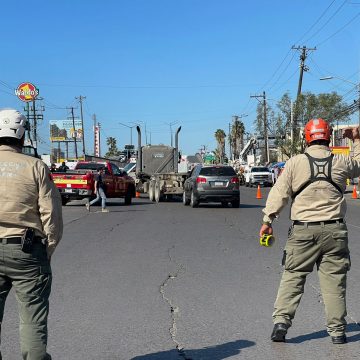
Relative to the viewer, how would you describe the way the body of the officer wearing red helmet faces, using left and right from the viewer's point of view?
facing away from the viewer

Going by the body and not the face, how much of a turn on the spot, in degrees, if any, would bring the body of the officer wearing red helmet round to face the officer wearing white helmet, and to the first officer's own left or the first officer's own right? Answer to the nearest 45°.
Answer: approximately 135° to the first officer's own left

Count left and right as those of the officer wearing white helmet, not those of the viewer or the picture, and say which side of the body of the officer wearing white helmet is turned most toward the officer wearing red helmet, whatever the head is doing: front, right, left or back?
right

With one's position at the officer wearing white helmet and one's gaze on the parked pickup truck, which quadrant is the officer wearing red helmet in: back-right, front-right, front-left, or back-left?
front-right

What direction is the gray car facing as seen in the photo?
away from the camera

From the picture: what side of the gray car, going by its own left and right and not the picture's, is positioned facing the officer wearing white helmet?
back

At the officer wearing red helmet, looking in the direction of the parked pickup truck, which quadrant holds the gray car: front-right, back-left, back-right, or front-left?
front-right

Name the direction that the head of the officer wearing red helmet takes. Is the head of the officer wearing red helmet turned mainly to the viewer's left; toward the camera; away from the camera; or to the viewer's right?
away from the camera

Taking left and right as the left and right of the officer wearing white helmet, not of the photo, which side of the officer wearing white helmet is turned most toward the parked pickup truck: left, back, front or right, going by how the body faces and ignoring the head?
front

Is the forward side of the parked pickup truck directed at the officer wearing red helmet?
no

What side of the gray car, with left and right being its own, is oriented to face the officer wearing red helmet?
back
